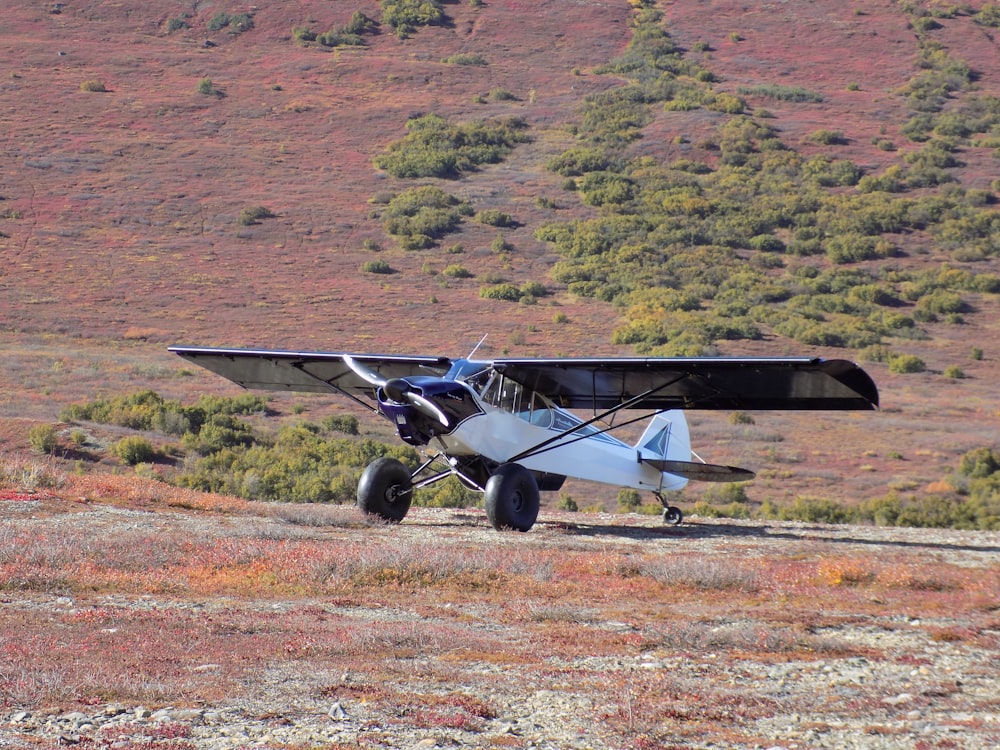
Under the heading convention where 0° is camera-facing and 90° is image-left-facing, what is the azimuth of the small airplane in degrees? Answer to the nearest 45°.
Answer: approximately 45°

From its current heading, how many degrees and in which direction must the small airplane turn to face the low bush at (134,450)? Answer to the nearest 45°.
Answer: approximately 90° to its right

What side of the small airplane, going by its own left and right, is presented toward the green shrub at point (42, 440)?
right
